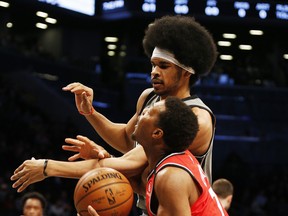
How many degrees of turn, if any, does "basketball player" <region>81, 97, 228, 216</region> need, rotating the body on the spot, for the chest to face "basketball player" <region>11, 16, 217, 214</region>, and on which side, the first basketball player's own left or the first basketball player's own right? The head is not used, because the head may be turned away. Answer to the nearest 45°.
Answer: approximately 90° to the first basketball player's own right

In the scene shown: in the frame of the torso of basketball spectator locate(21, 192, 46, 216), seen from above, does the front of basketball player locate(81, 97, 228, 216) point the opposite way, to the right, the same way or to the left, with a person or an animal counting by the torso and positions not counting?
to the right

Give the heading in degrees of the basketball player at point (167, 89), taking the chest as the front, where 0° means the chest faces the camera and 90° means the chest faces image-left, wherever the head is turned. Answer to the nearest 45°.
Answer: approximately 45°

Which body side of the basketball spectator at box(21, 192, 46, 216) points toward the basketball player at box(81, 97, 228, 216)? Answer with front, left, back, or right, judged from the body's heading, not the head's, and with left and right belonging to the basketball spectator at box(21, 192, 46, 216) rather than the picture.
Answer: front

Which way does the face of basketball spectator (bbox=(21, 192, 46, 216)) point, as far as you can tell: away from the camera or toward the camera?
toward the camera

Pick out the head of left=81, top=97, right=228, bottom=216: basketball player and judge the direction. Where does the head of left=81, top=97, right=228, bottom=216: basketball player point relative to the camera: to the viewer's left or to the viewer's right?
to the viewer's left

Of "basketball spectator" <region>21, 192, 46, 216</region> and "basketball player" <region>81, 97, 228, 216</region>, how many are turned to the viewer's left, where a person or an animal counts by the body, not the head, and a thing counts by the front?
1

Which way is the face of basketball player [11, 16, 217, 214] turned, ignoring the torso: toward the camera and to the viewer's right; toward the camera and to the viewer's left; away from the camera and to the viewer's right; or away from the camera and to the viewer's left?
toward the camera and to the viewer's left

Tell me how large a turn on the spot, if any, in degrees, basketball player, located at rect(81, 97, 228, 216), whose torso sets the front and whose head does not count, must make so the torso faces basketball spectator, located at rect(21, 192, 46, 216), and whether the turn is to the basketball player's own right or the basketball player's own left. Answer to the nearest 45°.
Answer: approximately 45° to the basketball player's own right

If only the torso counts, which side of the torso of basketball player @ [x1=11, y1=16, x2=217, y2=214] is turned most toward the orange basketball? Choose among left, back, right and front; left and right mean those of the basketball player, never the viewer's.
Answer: front

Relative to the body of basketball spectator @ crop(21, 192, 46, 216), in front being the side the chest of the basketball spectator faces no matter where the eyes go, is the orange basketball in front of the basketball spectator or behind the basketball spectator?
in front

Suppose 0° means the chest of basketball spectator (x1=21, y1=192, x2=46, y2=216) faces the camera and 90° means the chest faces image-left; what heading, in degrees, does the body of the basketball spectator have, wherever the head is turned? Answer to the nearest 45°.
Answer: approximately 0°

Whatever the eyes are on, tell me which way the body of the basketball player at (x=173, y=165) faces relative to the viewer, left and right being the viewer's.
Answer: facing to the left of the viewer

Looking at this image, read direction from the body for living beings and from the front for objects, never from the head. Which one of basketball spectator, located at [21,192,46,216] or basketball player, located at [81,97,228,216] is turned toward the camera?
basketball spectator, located at [21,192,46,216]
